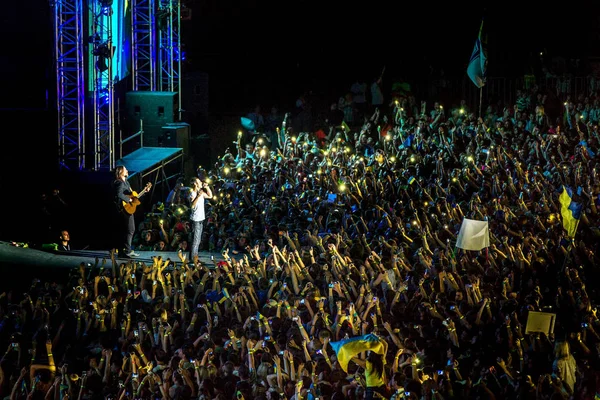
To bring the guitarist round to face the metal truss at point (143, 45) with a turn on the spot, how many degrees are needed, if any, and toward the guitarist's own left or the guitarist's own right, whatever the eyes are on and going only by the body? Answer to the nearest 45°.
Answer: approximately 90° to the guitarist's own left

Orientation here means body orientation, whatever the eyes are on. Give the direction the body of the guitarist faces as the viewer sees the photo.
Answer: to the viewer's right

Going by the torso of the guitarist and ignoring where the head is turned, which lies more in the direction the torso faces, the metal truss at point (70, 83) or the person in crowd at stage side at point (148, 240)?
the person in crowd at stage side

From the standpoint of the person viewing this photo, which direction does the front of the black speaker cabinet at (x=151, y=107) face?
facing to the right of the viewer

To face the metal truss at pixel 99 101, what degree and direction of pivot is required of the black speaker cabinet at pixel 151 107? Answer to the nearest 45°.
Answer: approximately 90° to its right
